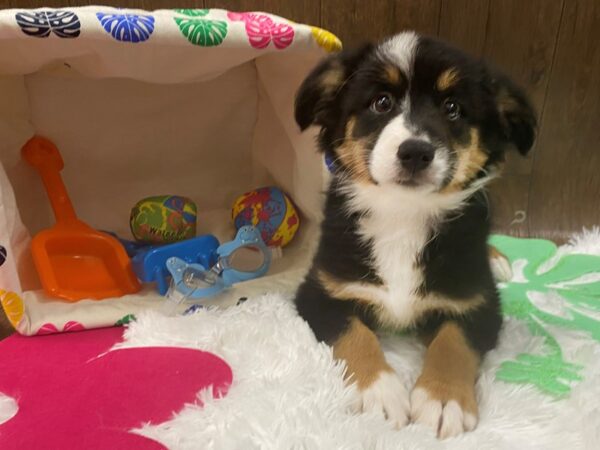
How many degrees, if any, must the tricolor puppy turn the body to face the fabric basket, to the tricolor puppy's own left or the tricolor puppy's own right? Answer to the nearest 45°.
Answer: approximately 135° to the tricolor puppy's own right

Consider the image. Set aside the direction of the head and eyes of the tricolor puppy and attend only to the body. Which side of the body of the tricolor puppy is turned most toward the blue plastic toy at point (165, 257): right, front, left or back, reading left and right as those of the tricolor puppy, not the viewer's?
right

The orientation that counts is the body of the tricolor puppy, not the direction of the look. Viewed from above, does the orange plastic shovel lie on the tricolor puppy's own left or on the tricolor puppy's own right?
on the tricolor puppy's own right

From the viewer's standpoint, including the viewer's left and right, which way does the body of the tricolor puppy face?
facing the viewer

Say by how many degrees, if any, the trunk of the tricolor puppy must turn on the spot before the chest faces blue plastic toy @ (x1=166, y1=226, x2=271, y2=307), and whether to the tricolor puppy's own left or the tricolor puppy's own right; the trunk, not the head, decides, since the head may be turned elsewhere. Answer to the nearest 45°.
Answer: approximately 90° to the tricolor puppy's own right
